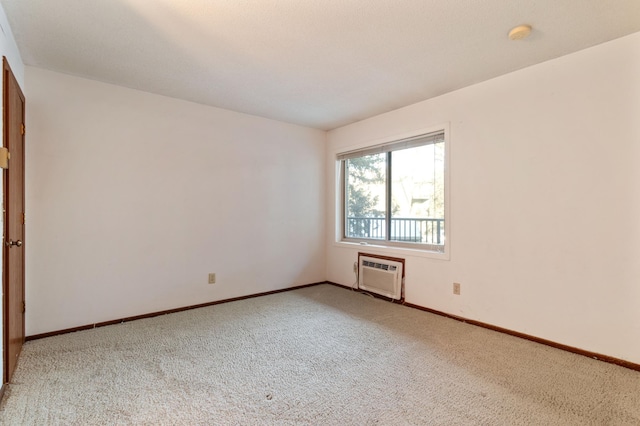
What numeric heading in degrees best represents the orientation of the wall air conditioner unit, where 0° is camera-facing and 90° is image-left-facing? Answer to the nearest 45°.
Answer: approximately 45°
